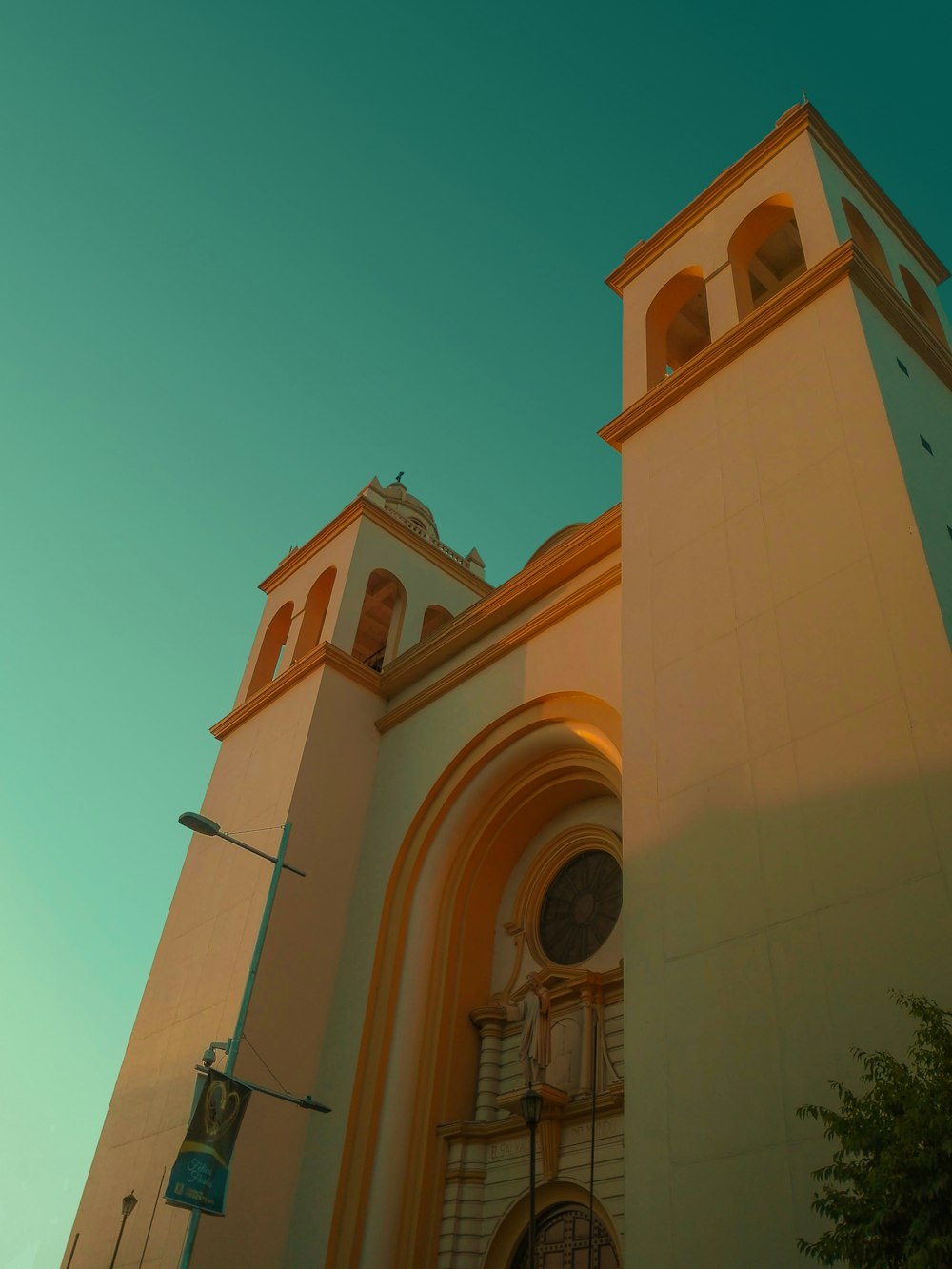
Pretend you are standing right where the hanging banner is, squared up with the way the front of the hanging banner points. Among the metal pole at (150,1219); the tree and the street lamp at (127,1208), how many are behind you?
2

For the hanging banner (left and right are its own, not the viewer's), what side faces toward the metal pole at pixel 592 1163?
left

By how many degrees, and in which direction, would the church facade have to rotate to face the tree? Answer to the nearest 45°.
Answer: approximately 45° to its left

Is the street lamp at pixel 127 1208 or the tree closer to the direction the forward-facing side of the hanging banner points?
the tree

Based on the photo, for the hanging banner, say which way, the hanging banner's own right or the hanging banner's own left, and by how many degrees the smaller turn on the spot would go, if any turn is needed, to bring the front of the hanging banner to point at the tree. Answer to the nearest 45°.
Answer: approximately 45° to the hanging banner's own left

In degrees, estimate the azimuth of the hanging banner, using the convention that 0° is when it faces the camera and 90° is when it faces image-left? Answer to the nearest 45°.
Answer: approximately 0°

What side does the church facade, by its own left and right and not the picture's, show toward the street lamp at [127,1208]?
right

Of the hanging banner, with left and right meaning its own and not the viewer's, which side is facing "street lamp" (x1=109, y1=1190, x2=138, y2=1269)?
back
